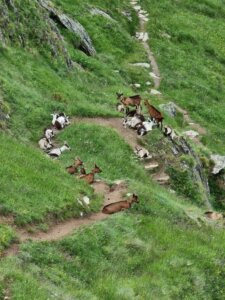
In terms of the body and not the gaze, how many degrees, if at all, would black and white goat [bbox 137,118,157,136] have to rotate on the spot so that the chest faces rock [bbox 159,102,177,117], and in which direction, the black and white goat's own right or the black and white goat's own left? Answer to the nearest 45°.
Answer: approximately 180°

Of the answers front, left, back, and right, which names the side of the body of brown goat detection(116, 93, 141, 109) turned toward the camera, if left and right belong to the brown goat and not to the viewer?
left

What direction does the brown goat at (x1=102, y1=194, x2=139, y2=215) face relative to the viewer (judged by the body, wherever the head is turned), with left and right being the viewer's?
facing to the right of the viewer

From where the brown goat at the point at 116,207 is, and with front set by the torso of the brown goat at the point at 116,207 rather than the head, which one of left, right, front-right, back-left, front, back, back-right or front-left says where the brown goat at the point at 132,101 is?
left

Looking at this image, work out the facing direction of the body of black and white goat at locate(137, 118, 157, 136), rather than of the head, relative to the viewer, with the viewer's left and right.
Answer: facing away from the viewer and to the right of the viewer

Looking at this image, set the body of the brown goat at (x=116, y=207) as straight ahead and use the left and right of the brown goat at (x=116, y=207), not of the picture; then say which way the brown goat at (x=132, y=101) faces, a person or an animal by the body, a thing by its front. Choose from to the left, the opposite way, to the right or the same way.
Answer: the opposite way

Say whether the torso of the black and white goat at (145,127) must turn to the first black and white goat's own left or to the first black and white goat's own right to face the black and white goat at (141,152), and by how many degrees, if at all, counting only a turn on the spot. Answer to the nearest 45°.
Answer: approximately 135° to the first black and white goat's own right

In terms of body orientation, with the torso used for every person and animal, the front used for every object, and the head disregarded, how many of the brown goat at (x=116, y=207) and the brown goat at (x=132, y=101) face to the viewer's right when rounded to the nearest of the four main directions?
1
